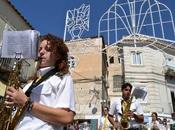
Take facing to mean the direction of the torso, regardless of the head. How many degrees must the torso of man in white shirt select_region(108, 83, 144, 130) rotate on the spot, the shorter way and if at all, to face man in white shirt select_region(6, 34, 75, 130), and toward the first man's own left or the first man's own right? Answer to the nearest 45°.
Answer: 0° — they already face them

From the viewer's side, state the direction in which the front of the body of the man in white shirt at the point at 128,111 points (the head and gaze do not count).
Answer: toward the camera
